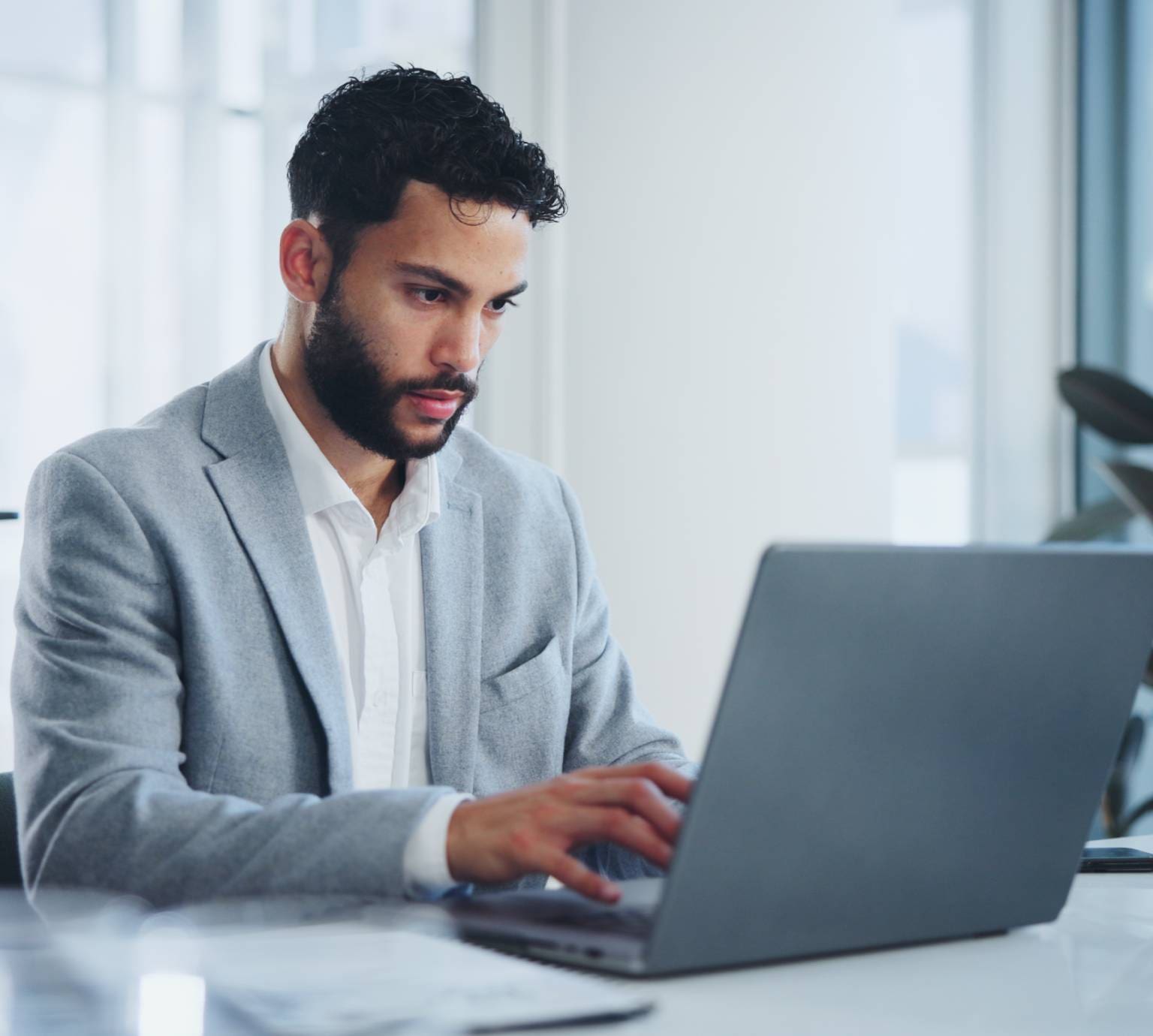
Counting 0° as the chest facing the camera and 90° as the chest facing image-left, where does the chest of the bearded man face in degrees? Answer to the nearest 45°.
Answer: approximately 315°

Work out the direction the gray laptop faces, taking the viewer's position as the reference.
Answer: facing away from the viewer and to the left of the viewer

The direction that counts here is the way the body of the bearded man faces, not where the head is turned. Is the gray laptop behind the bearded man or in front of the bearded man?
in front

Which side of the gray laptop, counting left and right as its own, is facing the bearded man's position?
front

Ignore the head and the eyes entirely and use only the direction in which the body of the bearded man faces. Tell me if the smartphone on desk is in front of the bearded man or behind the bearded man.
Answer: in front

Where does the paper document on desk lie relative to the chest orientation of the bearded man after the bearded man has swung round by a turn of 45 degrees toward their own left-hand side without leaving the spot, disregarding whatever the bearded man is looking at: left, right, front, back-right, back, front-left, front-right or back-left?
right

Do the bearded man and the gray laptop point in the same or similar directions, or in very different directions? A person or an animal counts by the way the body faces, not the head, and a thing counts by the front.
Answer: very different directions

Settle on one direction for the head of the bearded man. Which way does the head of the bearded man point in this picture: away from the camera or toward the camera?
toward the camera
